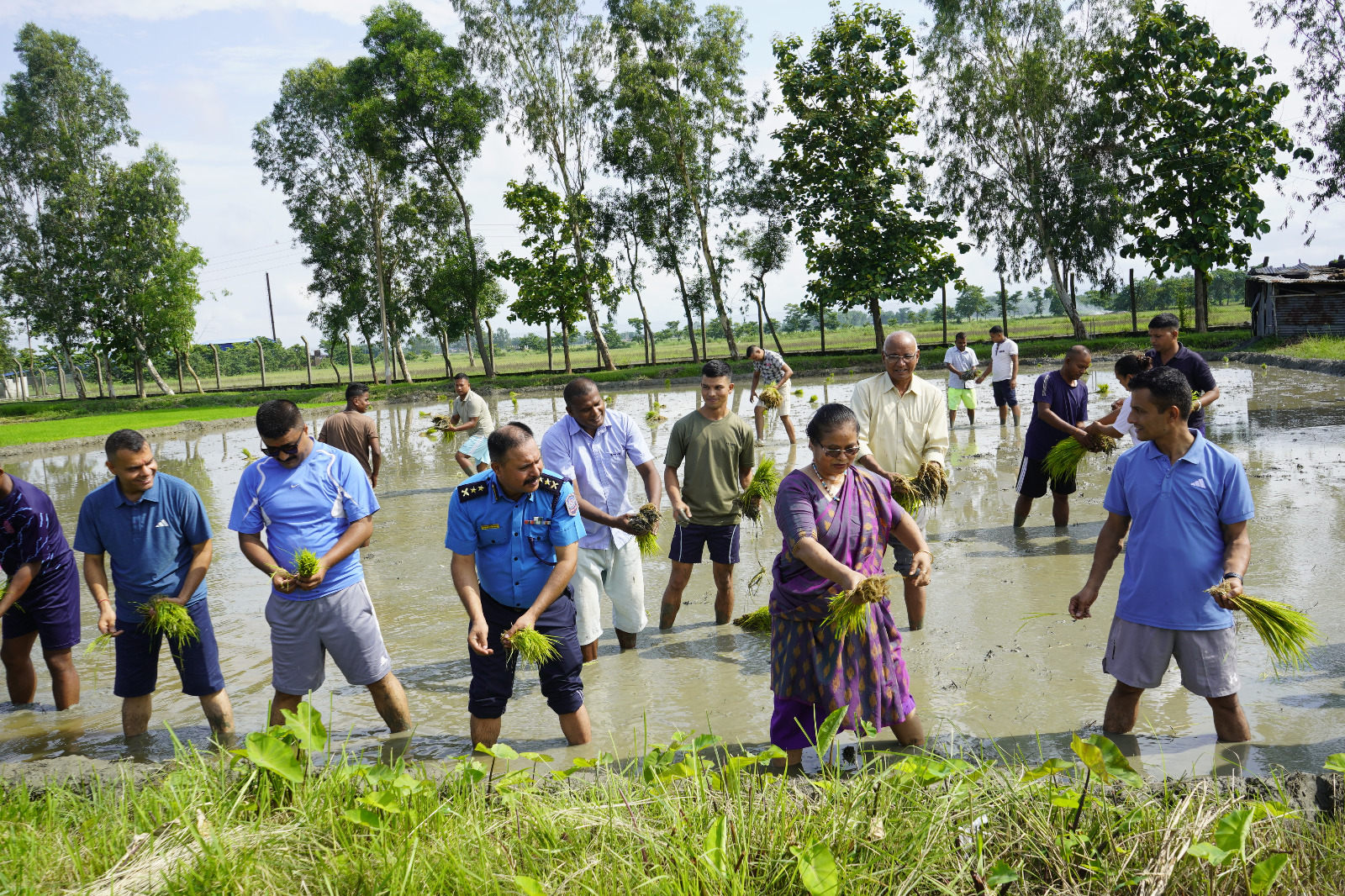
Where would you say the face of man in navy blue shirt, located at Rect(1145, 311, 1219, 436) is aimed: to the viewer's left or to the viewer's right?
to the viewer's left

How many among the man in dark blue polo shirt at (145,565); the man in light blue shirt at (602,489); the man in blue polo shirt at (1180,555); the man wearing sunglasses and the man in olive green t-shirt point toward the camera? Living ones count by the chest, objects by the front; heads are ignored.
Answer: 5

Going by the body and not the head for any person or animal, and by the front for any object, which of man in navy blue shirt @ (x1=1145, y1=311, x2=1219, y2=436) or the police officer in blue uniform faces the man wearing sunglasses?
the man in navy blue shirt

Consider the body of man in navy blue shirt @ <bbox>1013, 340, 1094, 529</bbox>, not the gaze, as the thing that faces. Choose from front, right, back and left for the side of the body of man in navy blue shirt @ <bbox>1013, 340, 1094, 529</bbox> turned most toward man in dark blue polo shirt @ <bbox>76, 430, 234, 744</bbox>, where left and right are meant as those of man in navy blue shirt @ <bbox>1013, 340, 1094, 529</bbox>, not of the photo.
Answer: right

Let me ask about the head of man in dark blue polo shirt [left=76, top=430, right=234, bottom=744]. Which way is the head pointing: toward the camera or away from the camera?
toward the camera

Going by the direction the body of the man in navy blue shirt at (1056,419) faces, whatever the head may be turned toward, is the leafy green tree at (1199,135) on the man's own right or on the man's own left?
on the man's own left

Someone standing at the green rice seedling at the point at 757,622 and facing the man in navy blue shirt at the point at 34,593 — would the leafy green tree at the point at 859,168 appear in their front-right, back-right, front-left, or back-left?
back-right

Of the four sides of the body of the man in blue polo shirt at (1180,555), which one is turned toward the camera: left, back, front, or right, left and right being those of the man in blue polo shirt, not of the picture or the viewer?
front

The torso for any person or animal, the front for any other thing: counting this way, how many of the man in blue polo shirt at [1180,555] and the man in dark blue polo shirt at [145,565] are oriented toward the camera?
2

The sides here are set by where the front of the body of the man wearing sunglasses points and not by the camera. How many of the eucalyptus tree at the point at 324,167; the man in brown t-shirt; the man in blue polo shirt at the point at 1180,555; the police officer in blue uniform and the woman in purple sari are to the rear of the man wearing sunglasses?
2

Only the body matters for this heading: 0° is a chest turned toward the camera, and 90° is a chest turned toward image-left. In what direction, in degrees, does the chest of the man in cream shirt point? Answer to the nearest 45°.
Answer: approximately 0°

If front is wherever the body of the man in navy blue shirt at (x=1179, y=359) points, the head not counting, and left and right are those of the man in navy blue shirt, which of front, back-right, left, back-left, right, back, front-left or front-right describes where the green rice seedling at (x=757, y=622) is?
front

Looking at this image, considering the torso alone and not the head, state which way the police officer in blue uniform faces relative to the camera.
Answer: toward the camera

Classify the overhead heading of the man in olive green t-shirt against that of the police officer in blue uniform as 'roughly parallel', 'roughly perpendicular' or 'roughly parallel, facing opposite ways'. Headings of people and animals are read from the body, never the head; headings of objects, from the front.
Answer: roughly parallel

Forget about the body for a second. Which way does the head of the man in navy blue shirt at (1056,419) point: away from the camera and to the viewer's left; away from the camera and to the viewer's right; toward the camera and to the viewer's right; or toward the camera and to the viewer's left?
toward the camera and to the viewer's right

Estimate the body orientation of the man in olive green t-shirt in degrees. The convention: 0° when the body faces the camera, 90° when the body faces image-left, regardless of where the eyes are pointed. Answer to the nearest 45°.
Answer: approximately 0°
